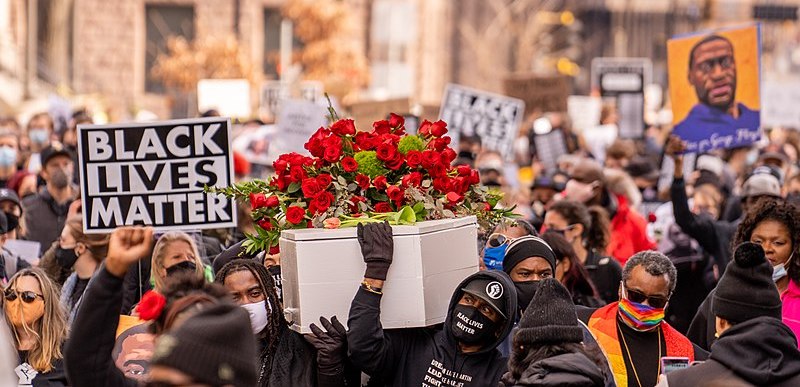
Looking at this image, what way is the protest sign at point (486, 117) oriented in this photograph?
toward the camera

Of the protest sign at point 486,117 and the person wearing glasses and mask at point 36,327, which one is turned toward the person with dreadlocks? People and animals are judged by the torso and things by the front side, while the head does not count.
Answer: the protest sign

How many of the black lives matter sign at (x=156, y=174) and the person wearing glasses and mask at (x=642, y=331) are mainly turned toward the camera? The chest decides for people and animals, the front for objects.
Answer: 2

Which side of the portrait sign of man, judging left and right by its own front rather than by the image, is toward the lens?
front

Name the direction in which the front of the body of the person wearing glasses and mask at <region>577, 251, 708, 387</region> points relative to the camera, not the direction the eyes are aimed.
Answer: toward the camera

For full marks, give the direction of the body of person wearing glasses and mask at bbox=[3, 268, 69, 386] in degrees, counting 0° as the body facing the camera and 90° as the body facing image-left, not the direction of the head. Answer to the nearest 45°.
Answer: approximately 45°

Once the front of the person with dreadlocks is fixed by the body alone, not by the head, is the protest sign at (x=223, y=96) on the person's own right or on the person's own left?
on the person's own right

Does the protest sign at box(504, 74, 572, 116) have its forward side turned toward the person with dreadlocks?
yes

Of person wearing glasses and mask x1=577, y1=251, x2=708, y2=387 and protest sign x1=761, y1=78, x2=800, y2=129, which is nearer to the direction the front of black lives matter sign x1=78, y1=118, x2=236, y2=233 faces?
the person wearing glasses and mask
